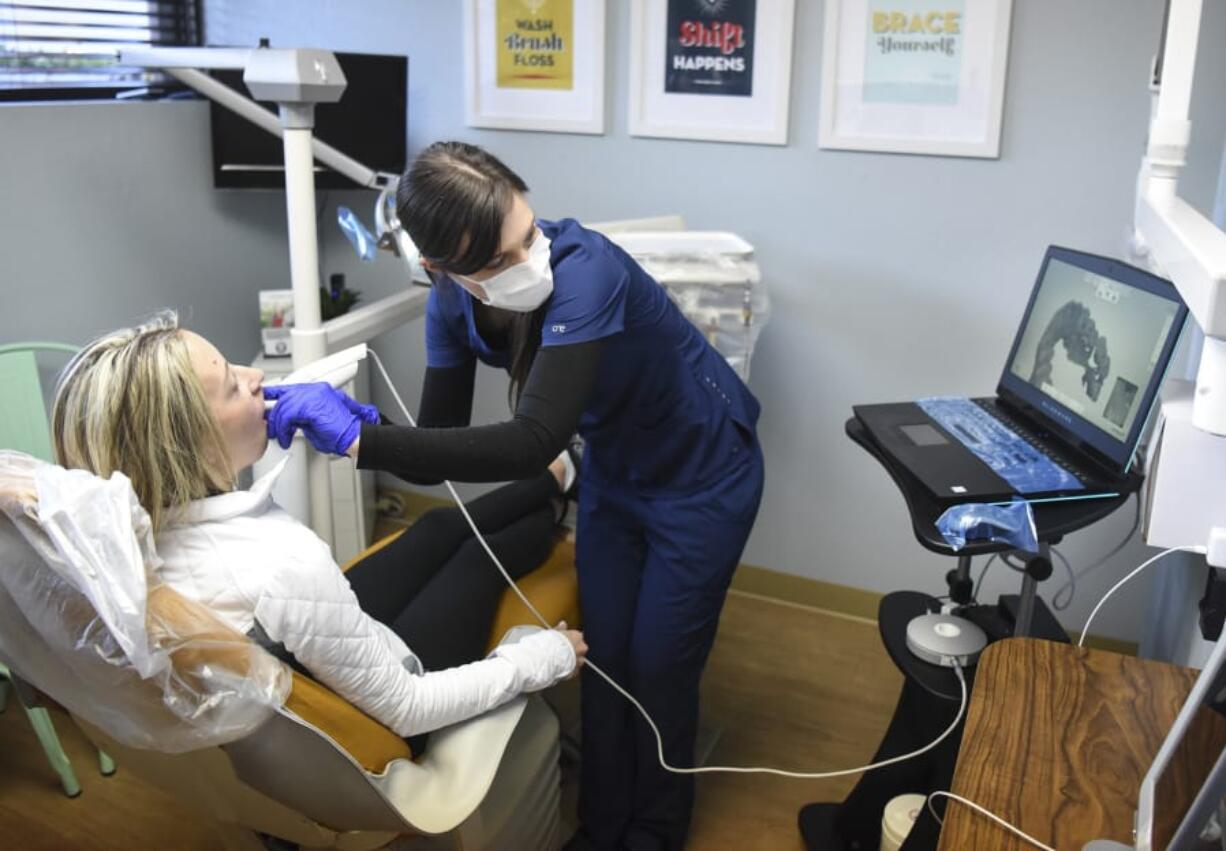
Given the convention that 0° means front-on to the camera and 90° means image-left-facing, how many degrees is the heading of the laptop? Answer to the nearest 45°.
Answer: approximately 45°

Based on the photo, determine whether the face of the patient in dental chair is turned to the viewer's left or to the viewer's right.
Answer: to the viewer's right

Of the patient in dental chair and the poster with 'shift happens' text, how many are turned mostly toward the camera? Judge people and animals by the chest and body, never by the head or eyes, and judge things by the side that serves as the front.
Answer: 1

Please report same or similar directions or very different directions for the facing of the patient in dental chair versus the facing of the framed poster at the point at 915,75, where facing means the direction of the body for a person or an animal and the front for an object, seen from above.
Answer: very different directions

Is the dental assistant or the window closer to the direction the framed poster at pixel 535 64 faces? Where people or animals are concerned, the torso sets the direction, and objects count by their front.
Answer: the dental assistant

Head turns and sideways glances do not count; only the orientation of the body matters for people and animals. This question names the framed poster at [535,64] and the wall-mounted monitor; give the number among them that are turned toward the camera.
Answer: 2

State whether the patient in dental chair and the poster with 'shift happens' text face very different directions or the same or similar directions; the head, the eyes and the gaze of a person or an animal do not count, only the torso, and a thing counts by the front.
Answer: very different directions

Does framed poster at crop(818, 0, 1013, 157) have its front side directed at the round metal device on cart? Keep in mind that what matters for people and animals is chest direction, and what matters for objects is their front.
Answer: yes
